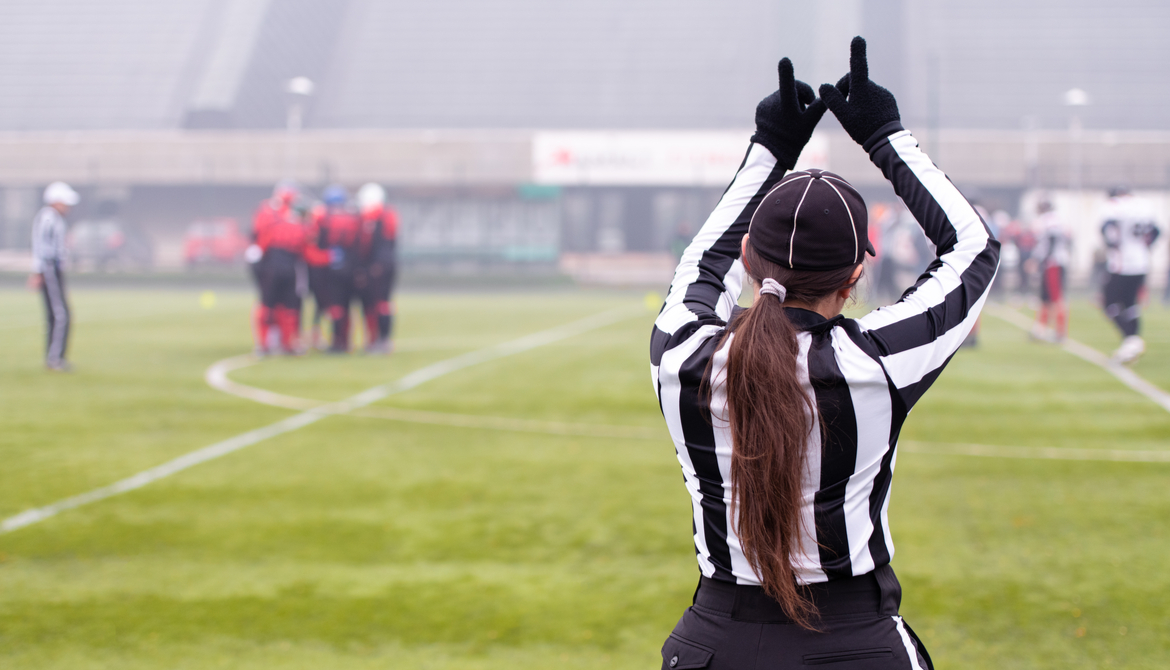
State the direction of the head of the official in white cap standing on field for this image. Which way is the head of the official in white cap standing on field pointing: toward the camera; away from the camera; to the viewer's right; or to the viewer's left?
to the viewer's right

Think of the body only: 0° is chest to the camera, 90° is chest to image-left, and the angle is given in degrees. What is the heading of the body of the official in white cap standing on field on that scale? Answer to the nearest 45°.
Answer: approximately 270°

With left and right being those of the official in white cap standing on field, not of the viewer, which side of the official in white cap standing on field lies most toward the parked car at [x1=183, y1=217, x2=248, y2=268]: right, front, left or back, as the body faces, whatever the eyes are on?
left

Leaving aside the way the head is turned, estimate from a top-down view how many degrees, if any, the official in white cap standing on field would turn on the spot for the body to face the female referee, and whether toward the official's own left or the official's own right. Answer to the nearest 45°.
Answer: approximately 90° to the official's own right
